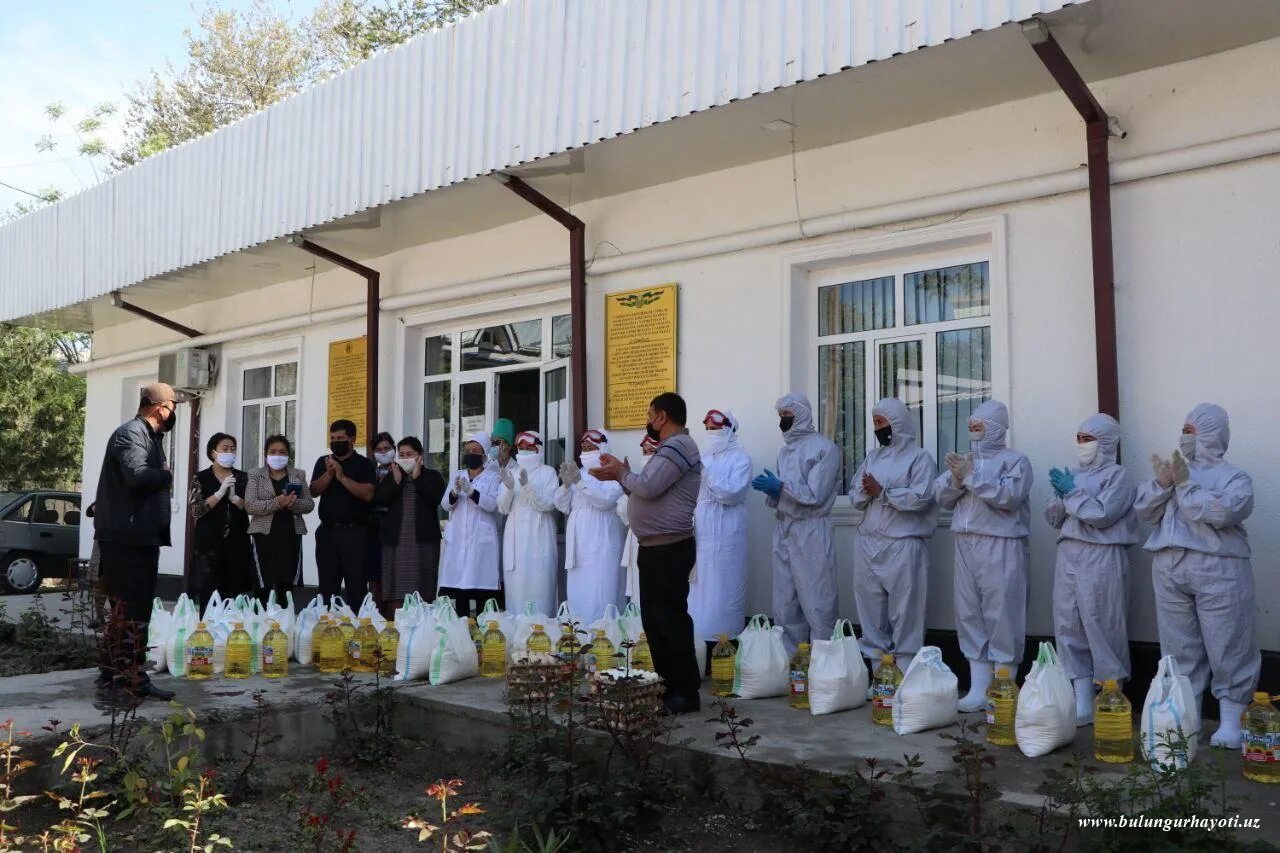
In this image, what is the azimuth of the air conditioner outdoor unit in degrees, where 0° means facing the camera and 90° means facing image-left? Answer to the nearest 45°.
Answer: approximately 45°

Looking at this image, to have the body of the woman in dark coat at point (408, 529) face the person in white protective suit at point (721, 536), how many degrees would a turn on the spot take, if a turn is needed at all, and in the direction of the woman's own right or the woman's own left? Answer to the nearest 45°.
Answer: approximately 45° to the woman's own left

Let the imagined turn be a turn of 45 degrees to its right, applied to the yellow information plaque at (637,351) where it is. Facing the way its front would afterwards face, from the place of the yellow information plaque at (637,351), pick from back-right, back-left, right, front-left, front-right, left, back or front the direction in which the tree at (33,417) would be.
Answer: front-right

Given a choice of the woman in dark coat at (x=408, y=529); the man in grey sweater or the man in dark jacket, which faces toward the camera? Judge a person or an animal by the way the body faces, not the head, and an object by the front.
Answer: the woman in dark coat

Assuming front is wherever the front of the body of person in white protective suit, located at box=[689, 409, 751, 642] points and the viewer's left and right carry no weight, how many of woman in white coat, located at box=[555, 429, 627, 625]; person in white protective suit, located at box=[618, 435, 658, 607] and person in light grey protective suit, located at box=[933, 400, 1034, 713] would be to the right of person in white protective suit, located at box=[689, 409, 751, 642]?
2

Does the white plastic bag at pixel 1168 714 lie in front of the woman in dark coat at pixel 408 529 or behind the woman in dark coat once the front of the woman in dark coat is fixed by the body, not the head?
in front

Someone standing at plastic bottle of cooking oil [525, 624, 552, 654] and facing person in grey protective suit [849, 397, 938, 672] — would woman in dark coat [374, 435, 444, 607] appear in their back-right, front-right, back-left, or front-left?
back-left

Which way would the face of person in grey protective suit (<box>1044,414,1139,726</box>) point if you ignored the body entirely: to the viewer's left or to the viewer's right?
to the viewer's left

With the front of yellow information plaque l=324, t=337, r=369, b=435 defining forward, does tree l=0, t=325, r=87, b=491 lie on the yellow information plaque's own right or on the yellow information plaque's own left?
on the yellow information plaque's own right

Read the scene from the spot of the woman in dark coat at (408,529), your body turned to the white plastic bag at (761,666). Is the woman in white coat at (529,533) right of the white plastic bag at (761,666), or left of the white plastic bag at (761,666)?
left

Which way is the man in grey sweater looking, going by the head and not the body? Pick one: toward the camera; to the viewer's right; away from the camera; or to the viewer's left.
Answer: to the viewer's left

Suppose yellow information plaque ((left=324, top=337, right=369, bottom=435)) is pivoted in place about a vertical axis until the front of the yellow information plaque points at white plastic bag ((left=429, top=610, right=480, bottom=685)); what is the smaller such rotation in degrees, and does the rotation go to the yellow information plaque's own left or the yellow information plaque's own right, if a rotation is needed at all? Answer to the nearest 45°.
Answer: approximately 45° to the yellow information plaque's own left

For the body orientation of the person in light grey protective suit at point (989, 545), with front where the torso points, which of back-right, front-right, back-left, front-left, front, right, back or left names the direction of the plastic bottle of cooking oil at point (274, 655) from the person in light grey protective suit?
front-right

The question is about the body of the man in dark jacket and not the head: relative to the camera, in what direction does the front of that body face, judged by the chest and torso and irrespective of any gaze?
to the viewer's right
